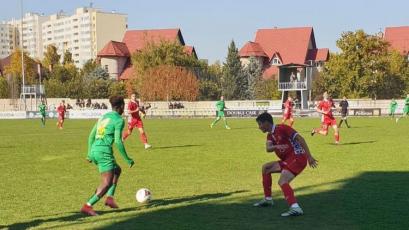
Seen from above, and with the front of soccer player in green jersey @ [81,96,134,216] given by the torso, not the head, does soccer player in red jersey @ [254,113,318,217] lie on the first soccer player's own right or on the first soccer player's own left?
on the first soccer player's own right

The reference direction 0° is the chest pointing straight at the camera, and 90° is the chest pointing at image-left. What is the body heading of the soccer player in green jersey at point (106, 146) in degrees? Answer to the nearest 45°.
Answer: approximately 225°

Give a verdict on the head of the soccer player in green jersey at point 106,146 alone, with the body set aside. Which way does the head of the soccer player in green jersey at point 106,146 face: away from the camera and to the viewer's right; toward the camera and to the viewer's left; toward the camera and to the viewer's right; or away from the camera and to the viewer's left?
away from the camera and to the viewer's right
